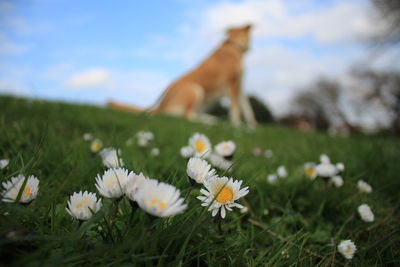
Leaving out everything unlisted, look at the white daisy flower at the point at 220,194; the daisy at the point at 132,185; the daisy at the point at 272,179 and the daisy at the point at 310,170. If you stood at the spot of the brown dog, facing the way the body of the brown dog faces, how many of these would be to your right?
4

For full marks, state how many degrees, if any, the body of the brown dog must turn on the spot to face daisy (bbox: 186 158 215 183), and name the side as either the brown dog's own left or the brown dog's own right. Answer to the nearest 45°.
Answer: approximately 90° to the brown dog's own right

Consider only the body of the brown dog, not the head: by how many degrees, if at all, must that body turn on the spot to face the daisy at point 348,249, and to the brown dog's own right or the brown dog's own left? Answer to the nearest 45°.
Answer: approximately 90° to the brown dog's own right

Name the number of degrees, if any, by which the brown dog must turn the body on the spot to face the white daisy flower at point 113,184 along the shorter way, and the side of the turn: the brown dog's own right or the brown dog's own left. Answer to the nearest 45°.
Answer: approximately 90° to the brown dog's own right

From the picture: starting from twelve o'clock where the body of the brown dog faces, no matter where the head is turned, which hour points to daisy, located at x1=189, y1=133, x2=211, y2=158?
The daisy is roughly at 3 o'clock from the brown dog.

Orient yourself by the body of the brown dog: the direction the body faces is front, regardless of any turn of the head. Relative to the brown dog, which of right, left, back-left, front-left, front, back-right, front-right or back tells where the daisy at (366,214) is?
right

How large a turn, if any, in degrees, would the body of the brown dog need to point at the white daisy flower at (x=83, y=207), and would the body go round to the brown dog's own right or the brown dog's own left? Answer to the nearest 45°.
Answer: approximately 90° to the brown dog's own right

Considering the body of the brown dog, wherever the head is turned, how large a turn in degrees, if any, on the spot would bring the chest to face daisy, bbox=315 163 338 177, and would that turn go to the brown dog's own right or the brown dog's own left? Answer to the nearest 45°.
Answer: approximately 90° to the brown dog's own right

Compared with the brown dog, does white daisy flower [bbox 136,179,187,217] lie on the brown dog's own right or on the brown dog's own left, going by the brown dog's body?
on the brown dog's own right

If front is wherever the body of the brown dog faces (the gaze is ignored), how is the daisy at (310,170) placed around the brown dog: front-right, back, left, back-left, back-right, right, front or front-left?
right

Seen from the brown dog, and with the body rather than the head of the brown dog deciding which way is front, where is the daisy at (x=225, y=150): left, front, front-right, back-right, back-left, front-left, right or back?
right

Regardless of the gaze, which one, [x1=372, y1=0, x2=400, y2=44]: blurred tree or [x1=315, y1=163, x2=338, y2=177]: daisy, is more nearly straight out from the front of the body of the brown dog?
the blurred tree

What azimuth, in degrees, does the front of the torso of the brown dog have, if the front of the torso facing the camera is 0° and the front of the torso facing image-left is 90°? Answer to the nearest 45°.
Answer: approximately 270°
